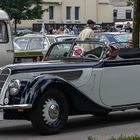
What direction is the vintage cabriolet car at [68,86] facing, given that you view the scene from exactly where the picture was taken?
facing the viewer and to the left of the viewer

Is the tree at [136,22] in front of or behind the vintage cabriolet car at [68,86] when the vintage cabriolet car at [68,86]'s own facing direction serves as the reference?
behind

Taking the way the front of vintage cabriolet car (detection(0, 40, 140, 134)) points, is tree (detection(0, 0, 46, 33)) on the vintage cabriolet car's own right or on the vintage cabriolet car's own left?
on the vintage cabriolet car's own right

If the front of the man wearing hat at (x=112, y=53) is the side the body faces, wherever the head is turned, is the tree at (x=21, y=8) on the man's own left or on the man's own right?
on the man's own right

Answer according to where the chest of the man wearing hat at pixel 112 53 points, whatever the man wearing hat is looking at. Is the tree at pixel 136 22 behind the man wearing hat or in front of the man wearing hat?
behind
